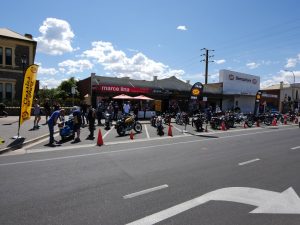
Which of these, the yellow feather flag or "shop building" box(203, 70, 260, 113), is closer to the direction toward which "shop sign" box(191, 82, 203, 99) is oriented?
the yellow feather flag

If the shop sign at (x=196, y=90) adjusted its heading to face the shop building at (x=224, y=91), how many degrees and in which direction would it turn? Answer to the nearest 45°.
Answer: approximately 180°

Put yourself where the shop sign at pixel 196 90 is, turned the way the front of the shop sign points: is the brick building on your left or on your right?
on your right

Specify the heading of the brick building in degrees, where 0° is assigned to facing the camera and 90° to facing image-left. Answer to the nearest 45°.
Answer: approximately 315°

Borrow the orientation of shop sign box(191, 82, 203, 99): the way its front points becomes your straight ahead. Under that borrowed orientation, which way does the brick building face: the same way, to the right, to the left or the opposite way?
to the left

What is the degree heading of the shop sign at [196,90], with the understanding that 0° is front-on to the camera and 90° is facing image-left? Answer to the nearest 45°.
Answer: approximately 0°

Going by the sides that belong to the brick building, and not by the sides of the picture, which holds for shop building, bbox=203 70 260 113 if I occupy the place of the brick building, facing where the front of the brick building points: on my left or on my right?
on my left

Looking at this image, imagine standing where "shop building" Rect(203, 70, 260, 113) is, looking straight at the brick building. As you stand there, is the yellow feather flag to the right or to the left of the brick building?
left
